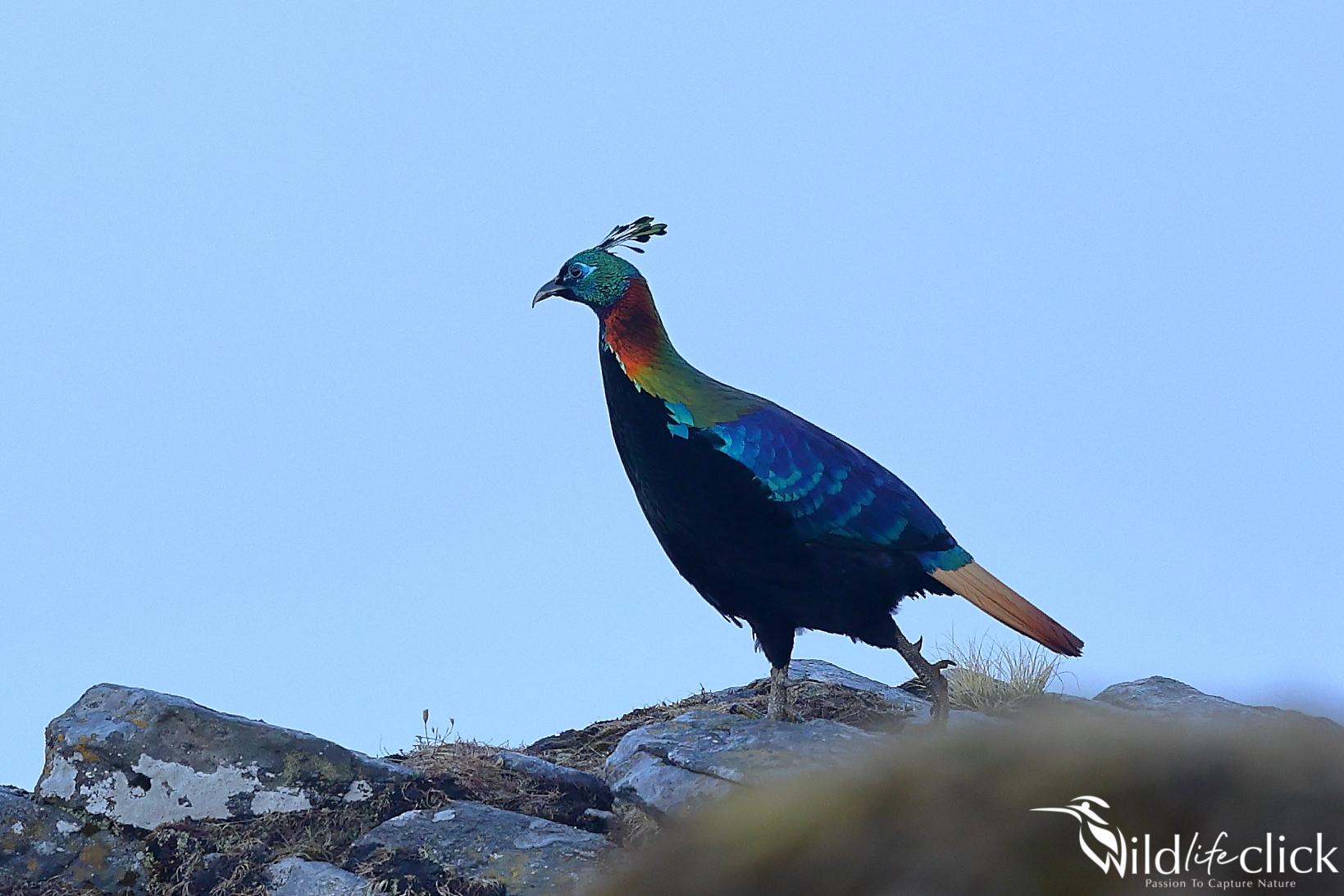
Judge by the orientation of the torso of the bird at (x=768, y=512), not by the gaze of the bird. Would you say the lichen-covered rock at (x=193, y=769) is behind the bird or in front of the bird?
in front

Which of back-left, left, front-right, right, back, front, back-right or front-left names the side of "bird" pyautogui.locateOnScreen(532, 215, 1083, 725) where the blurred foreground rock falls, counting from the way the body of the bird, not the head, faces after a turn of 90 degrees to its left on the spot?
front

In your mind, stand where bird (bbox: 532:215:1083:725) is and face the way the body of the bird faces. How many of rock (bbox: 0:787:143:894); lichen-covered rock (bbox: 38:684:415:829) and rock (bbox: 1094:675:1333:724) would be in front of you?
2

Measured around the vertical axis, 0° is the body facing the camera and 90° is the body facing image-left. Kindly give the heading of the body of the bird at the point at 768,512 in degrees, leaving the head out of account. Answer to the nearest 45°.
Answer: approximately 90°

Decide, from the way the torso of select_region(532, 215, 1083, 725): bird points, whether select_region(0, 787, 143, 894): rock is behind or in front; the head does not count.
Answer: in front

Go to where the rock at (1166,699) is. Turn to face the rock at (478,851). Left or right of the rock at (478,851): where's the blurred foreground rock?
left
